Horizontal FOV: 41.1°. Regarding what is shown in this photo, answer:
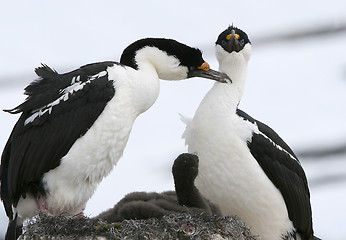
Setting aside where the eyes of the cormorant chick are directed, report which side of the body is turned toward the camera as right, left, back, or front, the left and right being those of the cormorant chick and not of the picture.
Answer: right
